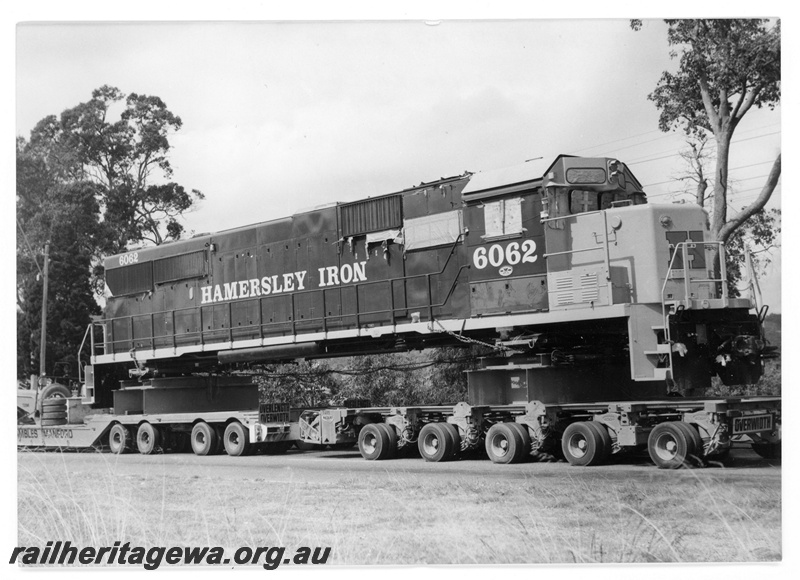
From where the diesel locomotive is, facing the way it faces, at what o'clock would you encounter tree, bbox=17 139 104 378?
The tree is roughly at 6 o'clock from the diesel locomotive.

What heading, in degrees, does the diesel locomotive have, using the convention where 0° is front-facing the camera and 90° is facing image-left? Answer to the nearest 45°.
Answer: approximately 315°

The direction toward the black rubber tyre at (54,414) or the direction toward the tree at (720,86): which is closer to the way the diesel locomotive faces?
the tree

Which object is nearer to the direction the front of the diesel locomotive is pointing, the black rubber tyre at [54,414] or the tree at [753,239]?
the tree

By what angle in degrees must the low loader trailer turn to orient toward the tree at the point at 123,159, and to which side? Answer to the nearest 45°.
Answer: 0° — it already faces it

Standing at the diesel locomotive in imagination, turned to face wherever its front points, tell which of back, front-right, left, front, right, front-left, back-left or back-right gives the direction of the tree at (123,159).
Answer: back

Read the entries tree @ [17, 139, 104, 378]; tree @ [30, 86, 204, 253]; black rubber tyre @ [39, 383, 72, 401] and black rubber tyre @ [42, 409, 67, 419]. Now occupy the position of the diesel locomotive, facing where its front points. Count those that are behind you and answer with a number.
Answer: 4

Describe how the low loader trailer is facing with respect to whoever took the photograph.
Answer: facing away from the viewer and to the left of the viewer

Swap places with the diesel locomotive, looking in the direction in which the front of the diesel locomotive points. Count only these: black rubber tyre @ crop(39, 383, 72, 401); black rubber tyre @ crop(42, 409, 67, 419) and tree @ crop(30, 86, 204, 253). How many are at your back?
3
